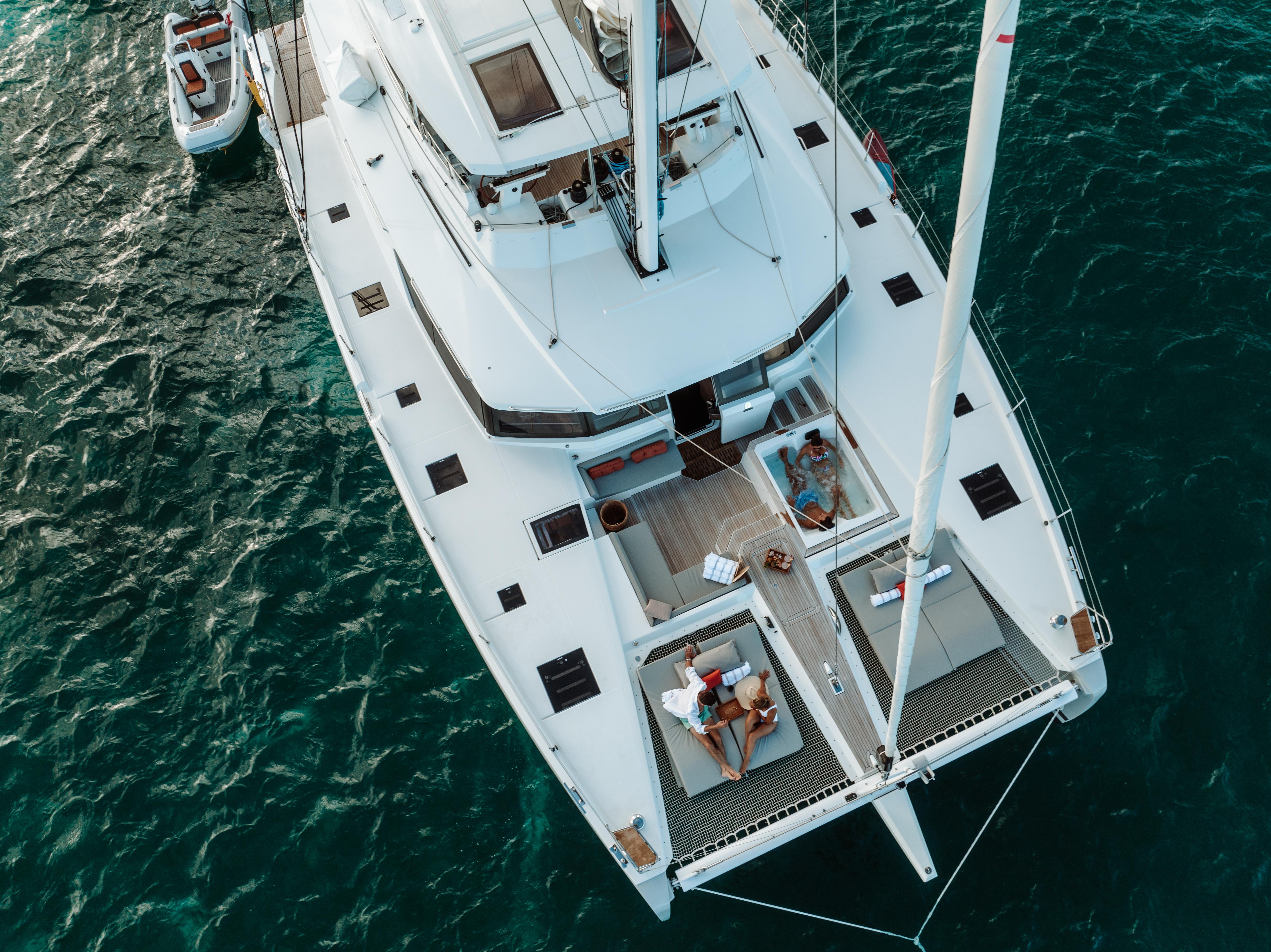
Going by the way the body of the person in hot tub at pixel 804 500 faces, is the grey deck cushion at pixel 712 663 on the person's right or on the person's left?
on the person's left

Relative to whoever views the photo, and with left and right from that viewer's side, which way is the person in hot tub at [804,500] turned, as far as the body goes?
facing away from the viewer and to the left of the viewer

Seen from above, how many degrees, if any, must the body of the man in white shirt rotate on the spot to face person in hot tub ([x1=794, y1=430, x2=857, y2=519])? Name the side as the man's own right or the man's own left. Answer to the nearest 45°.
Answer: approximately 90° to the man's own left

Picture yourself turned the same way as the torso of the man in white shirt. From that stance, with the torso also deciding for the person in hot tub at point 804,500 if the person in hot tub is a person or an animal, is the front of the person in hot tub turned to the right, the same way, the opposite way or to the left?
the opposite way
